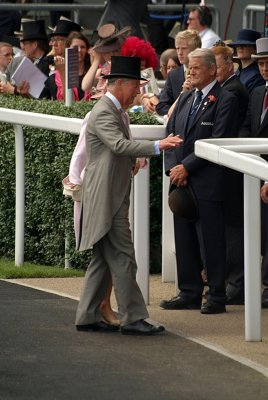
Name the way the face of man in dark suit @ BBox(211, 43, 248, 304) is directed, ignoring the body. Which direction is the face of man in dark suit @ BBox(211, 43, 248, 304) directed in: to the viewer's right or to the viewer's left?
to the viewer's left

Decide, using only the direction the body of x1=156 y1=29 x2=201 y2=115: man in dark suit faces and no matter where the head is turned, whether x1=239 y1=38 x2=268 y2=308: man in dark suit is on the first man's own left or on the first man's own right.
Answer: on the first man's own left

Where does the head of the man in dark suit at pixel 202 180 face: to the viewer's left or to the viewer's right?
to the viewer's left

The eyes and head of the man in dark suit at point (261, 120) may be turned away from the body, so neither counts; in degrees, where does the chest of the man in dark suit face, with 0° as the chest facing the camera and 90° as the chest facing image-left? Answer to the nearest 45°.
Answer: approximately 0°

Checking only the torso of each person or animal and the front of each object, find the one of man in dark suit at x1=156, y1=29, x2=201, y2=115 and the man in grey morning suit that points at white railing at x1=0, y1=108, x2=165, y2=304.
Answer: the man in dark suit
